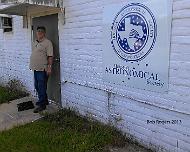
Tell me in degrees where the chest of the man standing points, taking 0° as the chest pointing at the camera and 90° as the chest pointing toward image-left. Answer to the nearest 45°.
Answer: approximately 45°

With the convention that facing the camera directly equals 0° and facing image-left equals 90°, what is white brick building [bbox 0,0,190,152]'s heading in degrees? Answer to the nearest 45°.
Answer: approximately 45°
